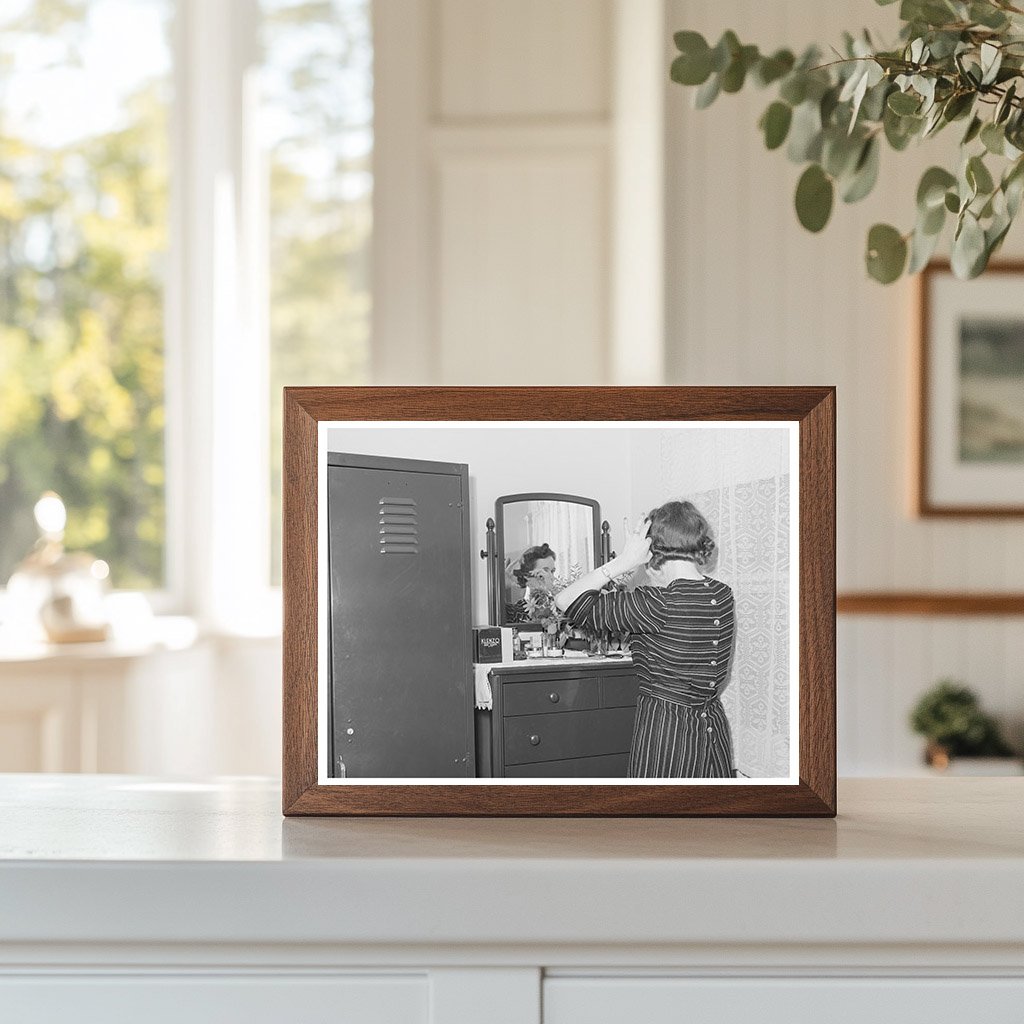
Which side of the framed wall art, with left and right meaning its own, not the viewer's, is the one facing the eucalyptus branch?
front

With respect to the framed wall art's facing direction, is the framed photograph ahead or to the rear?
ahead

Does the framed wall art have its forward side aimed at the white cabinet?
yes

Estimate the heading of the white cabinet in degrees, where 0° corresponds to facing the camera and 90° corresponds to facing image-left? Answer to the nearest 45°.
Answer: approximately 0°

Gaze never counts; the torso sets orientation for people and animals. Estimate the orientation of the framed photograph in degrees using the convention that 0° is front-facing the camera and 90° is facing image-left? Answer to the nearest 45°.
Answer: approximately 0°
